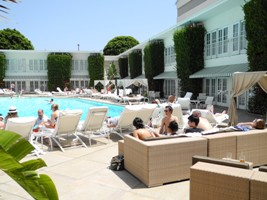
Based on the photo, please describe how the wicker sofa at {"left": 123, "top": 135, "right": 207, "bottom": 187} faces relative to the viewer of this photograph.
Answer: facing away from the viewer and to the left of the viewer

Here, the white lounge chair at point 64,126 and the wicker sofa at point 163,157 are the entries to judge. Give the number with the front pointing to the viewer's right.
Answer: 0

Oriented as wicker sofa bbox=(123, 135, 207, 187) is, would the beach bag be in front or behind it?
in front

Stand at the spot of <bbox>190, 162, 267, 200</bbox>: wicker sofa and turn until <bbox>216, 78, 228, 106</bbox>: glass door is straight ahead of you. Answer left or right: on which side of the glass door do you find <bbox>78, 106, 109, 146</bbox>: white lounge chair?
left

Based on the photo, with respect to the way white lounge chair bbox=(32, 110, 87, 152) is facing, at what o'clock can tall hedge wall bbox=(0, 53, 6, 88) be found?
The tall hedge wall is roughly at 1 o'clock from the white lounge chair.

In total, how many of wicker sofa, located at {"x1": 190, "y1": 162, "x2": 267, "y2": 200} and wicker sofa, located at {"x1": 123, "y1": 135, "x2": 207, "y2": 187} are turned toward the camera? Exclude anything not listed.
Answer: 0

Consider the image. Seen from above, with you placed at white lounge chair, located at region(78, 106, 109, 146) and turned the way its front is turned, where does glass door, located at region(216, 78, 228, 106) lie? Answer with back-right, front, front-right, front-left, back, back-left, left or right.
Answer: right

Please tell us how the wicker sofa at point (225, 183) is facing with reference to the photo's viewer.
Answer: facing away from the viewer and to the right of the viewer

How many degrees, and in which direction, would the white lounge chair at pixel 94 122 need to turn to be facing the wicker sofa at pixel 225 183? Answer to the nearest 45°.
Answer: approximately 135° to its left

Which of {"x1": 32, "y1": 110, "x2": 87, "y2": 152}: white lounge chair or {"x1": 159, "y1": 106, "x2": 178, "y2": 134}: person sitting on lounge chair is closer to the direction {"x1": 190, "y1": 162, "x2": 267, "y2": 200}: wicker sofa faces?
the person sitting on lounge chair

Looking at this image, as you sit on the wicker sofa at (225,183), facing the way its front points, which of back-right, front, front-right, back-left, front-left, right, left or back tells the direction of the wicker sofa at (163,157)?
left

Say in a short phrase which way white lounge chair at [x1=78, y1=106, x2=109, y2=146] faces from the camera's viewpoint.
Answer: facing away from the viewer and to the left of the viewer

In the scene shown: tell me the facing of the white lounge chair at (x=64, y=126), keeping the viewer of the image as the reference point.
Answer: facing away from the viewer and to the left of the viewer
